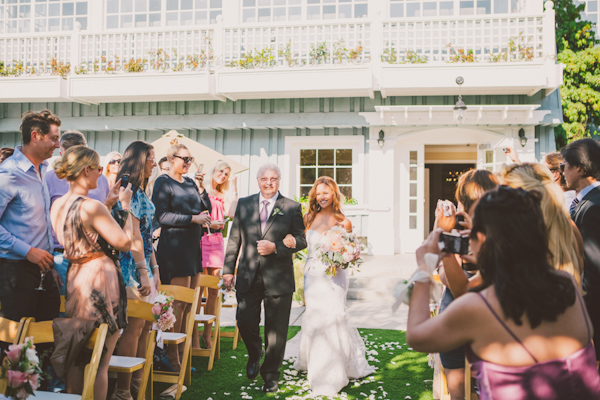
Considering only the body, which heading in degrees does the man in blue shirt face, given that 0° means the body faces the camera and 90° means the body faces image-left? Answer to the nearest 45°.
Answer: approximately 315°

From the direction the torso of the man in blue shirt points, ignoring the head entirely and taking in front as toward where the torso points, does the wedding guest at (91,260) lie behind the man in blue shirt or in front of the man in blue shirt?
in front

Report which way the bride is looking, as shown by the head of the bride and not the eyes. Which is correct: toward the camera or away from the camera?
toward the camera

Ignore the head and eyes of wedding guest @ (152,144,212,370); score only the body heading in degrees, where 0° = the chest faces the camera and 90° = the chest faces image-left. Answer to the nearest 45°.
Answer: approximately 315°

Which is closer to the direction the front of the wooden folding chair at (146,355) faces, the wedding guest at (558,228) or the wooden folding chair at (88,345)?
the wooden folding chair

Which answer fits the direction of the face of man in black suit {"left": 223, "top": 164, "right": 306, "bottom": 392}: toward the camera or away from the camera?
toward the camera

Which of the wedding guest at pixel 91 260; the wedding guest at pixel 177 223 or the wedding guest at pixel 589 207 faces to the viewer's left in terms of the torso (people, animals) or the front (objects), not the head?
the wedding guest at pixel 589 207

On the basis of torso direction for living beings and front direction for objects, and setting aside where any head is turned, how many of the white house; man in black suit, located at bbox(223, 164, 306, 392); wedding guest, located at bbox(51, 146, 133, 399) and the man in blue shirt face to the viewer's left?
0

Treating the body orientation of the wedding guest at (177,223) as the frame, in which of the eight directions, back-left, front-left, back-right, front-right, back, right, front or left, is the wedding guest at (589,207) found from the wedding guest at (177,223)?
front

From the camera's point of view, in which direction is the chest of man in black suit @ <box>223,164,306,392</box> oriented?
toward the camera

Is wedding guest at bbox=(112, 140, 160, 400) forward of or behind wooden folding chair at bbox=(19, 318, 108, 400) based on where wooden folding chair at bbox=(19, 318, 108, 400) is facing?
behind

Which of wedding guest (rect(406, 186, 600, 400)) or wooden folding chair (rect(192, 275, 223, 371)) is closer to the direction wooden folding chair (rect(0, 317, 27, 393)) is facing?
the wedding guest

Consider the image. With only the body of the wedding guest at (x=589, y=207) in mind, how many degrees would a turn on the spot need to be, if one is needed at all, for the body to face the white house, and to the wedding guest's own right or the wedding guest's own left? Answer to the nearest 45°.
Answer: approximately 45° to the wedding guest's own right

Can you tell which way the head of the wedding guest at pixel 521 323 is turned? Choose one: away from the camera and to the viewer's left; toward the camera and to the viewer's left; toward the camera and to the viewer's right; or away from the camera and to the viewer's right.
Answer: away from the camera and to the viewer's left

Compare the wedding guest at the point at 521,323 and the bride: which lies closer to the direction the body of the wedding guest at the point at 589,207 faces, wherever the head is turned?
the bride
